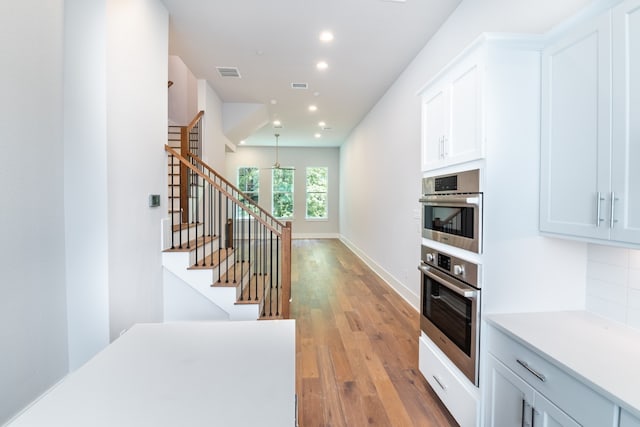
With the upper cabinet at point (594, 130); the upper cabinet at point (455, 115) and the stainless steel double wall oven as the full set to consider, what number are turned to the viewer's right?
0

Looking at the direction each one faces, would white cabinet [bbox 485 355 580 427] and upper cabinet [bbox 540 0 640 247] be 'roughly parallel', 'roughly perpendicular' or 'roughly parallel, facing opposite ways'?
roughly parallel

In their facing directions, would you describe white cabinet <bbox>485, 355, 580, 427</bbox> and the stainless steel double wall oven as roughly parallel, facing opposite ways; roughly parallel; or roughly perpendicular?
roughly parallel

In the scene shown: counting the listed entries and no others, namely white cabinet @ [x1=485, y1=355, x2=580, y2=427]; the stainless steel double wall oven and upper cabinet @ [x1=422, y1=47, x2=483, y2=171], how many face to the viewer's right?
0

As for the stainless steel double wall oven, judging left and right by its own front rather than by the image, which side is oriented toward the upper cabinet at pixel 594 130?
left

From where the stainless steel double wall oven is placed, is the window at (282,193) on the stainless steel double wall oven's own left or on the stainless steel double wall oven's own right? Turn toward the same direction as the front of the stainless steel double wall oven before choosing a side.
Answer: on the stainless steel double wall oven's own right

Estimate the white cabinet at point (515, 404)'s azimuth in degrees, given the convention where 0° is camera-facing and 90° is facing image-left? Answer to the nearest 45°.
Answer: approximately 45°

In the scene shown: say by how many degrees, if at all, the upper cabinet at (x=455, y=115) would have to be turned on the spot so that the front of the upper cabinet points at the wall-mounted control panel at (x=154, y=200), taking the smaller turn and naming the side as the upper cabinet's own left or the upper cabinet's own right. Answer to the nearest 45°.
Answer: approximately 45° to the upper cabinet's own right

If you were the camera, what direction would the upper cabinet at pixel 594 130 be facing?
facing the viewer and to the left of the viewer

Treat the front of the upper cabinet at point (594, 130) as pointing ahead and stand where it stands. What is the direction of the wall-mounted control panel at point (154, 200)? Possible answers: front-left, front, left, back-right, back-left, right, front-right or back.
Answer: front-right

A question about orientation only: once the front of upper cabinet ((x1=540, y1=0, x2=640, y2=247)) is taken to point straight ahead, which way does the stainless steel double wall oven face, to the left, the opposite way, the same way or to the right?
the same way

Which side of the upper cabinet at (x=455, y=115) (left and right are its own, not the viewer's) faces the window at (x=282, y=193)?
right

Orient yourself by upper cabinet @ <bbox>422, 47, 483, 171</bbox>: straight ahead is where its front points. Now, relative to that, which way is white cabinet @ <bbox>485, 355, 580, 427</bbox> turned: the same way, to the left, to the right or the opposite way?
the same way

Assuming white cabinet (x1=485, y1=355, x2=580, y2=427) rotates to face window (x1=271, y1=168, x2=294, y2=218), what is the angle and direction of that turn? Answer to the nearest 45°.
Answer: approximately 90° to its right

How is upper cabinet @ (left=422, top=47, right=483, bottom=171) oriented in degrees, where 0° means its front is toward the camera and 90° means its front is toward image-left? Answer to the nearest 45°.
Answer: approximately 45°
